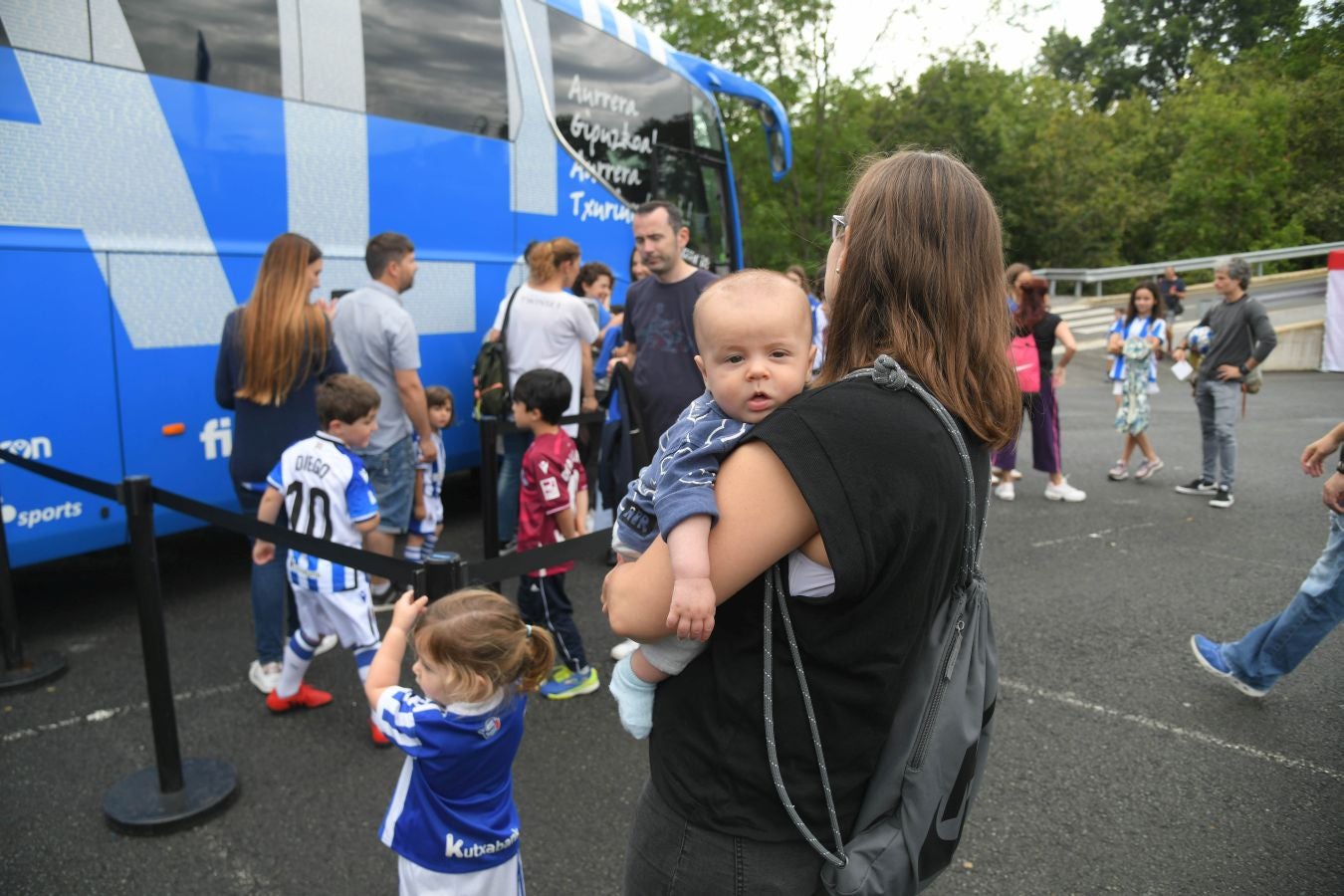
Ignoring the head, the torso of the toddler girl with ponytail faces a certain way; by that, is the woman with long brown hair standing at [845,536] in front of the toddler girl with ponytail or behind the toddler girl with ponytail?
behind

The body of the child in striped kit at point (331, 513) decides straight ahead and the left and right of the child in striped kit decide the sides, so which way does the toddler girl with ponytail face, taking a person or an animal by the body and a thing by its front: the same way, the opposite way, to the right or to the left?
to the left

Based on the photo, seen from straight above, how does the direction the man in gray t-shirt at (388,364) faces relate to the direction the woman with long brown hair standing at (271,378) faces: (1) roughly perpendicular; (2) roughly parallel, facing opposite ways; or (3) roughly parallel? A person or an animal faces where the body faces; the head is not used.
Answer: roughly parallel

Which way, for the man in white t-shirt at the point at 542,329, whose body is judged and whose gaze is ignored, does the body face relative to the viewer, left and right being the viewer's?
facing away from the viewer and to the right of the viewer

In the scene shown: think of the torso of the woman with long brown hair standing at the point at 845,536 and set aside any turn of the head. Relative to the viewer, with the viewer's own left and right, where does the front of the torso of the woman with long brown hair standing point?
facing away from the viewer and to the left of the viewer

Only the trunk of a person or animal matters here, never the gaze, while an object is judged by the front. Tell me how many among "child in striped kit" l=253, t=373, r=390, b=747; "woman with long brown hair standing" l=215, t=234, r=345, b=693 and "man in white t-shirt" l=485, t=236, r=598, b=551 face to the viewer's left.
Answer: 0

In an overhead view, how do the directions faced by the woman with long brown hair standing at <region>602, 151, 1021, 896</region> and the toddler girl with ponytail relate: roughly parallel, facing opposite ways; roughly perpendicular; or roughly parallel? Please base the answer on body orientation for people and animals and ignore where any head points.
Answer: roughly parallel

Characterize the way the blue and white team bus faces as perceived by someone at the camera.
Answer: facing away from the viewer and to the right of the viewer

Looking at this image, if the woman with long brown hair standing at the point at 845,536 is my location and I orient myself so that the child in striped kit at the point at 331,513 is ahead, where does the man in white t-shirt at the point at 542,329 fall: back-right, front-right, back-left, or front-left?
front-right

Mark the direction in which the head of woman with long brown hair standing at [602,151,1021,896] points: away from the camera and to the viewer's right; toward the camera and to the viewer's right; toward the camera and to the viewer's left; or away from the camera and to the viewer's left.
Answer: away from the camera and to the viewer's left

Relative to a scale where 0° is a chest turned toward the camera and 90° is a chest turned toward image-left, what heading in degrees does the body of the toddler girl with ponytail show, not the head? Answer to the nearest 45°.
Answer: approximately 135°

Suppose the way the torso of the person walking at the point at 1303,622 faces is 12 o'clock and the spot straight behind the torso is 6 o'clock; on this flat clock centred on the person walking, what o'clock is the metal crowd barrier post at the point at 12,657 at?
The metal crowd barrier post is roughly at 11 o'clock from the person walking.
